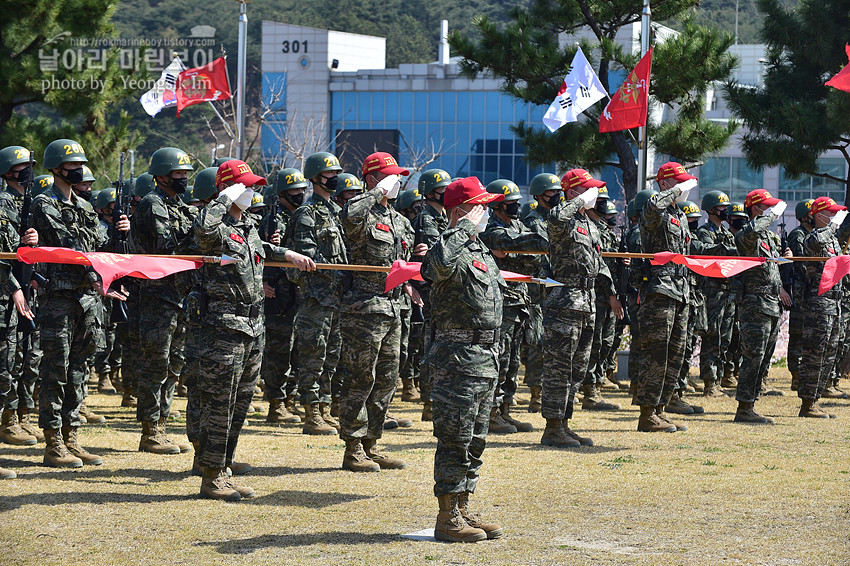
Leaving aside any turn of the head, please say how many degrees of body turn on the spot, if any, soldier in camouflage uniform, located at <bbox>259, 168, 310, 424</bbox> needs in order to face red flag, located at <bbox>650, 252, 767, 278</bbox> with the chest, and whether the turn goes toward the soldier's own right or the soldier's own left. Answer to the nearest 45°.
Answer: approximately 45° to the soldier's own left

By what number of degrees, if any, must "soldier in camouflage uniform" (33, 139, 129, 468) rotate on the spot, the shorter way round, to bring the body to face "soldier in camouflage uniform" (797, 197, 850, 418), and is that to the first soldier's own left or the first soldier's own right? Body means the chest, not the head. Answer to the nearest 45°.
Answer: approximately 45° to the first soldier's own left

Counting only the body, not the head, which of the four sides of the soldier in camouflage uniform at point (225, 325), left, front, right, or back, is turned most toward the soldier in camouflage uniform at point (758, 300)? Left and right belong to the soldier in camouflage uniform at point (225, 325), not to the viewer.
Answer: left

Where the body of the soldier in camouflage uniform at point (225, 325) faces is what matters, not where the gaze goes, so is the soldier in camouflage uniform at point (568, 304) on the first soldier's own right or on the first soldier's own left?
on the first soldier's own left

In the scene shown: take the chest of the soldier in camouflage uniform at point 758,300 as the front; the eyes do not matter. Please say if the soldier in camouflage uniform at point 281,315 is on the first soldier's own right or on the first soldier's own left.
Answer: on the first soldier's own right

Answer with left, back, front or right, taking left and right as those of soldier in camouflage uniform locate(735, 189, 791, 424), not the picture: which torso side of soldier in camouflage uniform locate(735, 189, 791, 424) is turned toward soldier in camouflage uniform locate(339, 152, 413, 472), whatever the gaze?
right

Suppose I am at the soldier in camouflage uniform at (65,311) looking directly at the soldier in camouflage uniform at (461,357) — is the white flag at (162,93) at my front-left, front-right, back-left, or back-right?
back-left

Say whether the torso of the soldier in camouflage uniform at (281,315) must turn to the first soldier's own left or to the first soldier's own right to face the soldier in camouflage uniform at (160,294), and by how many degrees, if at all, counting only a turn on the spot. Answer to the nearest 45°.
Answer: approximately 90° to the first soldier's own right

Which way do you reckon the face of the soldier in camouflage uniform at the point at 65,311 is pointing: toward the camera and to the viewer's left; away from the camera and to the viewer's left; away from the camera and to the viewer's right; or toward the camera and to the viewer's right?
toward the camera and to the viewer's right

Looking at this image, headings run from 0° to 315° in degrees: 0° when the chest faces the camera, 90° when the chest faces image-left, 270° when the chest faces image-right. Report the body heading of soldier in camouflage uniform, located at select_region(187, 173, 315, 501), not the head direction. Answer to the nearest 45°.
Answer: approximately 315°

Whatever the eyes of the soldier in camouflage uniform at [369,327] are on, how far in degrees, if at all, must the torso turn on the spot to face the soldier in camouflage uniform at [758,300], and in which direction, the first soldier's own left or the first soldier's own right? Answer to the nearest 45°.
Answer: approximately 90° to the first soldier's own left

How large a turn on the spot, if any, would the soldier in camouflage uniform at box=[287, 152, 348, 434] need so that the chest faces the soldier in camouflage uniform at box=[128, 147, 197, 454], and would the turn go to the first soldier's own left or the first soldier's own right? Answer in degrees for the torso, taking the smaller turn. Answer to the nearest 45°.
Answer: approximately 90° to the first soldier's own right

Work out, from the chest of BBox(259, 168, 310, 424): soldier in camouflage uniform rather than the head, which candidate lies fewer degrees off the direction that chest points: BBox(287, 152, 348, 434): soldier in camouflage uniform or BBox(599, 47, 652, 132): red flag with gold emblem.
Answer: the soldier in camouflage uniform
